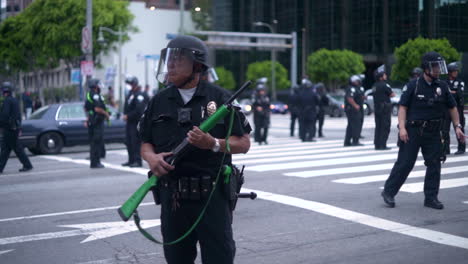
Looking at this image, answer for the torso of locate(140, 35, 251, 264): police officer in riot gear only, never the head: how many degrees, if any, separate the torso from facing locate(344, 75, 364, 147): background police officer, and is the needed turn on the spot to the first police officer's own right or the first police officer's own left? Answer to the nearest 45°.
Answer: approximately 180°

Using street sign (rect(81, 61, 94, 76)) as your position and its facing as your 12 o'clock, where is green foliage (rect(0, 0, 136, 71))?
The green foliage is roughly at 6 o'clock from the street sign.
